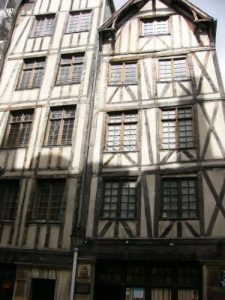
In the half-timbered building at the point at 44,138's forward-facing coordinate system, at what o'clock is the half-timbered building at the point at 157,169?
the half-timbered building at the point at 157,169 is roughly at 10 o'clock from the half-timbered building at the point at 44,138.

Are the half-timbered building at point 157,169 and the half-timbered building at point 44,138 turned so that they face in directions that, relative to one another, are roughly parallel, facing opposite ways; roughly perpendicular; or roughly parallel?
roughly parallel

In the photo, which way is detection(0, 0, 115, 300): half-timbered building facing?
toward the camera

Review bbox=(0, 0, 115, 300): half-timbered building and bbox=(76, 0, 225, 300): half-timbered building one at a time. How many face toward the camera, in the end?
2

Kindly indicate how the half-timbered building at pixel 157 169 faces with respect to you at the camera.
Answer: facing the viewer

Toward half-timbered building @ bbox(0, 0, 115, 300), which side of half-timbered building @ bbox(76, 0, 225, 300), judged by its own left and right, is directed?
right
